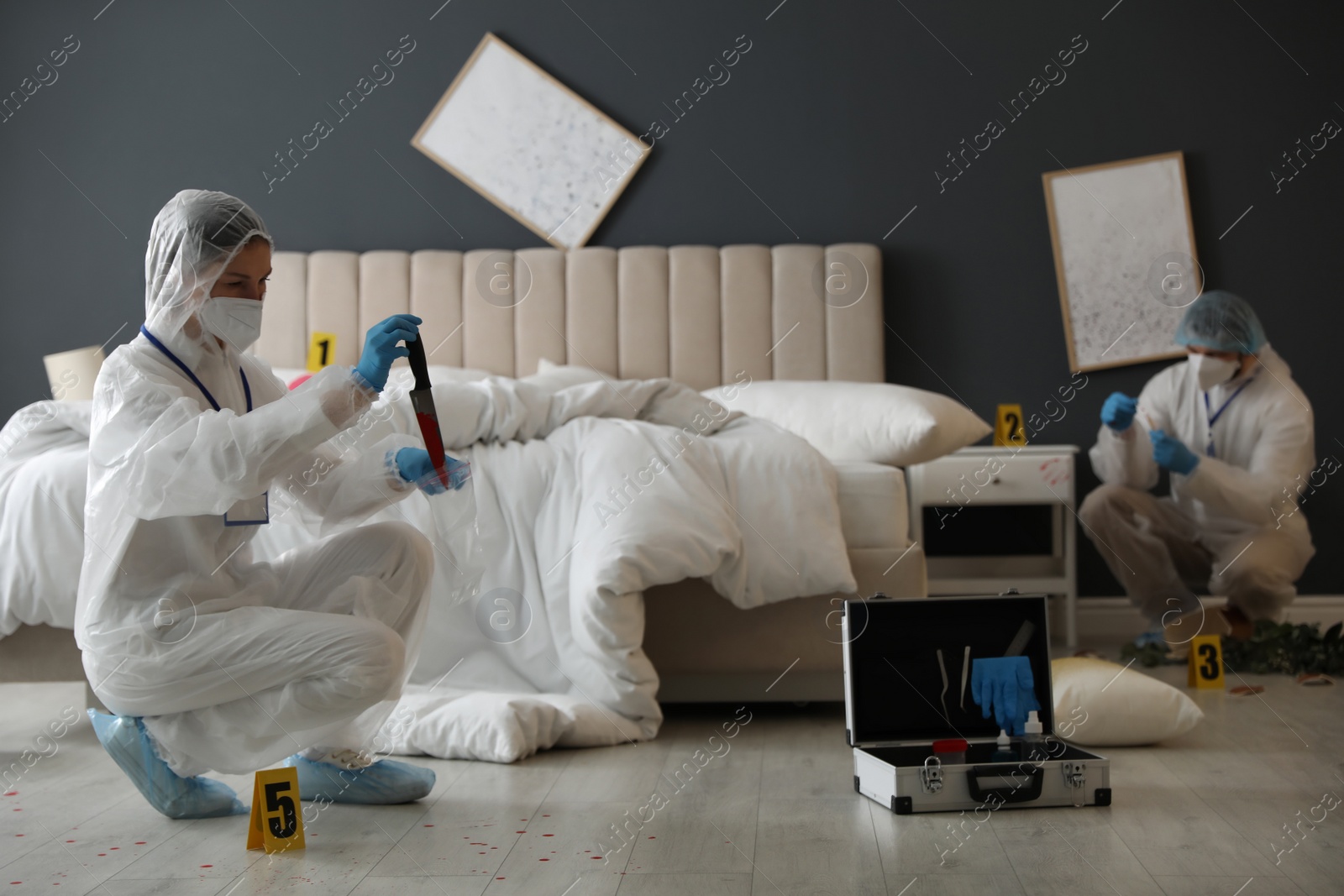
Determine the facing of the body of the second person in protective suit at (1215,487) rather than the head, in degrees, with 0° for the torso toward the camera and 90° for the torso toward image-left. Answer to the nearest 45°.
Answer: approximately 45°

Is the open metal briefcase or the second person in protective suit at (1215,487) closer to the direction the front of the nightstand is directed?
the open metal briefcase

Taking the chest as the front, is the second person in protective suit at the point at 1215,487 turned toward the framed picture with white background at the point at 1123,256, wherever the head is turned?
no

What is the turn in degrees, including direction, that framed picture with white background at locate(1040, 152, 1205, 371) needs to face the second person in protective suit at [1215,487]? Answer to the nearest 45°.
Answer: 0° — it already faces them

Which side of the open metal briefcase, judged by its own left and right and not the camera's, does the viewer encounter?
front

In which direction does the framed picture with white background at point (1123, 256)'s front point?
toward the camera

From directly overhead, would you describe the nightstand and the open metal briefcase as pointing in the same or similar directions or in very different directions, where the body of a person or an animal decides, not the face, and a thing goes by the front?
same or similar directions

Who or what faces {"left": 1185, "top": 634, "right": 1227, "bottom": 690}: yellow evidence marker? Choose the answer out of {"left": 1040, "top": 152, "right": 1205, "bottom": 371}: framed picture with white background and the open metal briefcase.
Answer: the framed picture with white background

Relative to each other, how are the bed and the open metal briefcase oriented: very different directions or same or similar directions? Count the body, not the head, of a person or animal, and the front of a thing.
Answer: same or similar directions

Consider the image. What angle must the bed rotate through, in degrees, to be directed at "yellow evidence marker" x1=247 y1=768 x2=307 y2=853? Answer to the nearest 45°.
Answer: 0° — it already faces it

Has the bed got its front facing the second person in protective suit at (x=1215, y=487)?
no

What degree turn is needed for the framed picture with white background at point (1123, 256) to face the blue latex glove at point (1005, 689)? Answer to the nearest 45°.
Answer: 0° — it already faces it

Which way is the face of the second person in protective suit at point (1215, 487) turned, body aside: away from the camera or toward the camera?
toward the camera

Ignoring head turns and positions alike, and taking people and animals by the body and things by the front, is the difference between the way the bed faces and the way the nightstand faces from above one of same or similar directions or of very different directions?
same or similar directions
